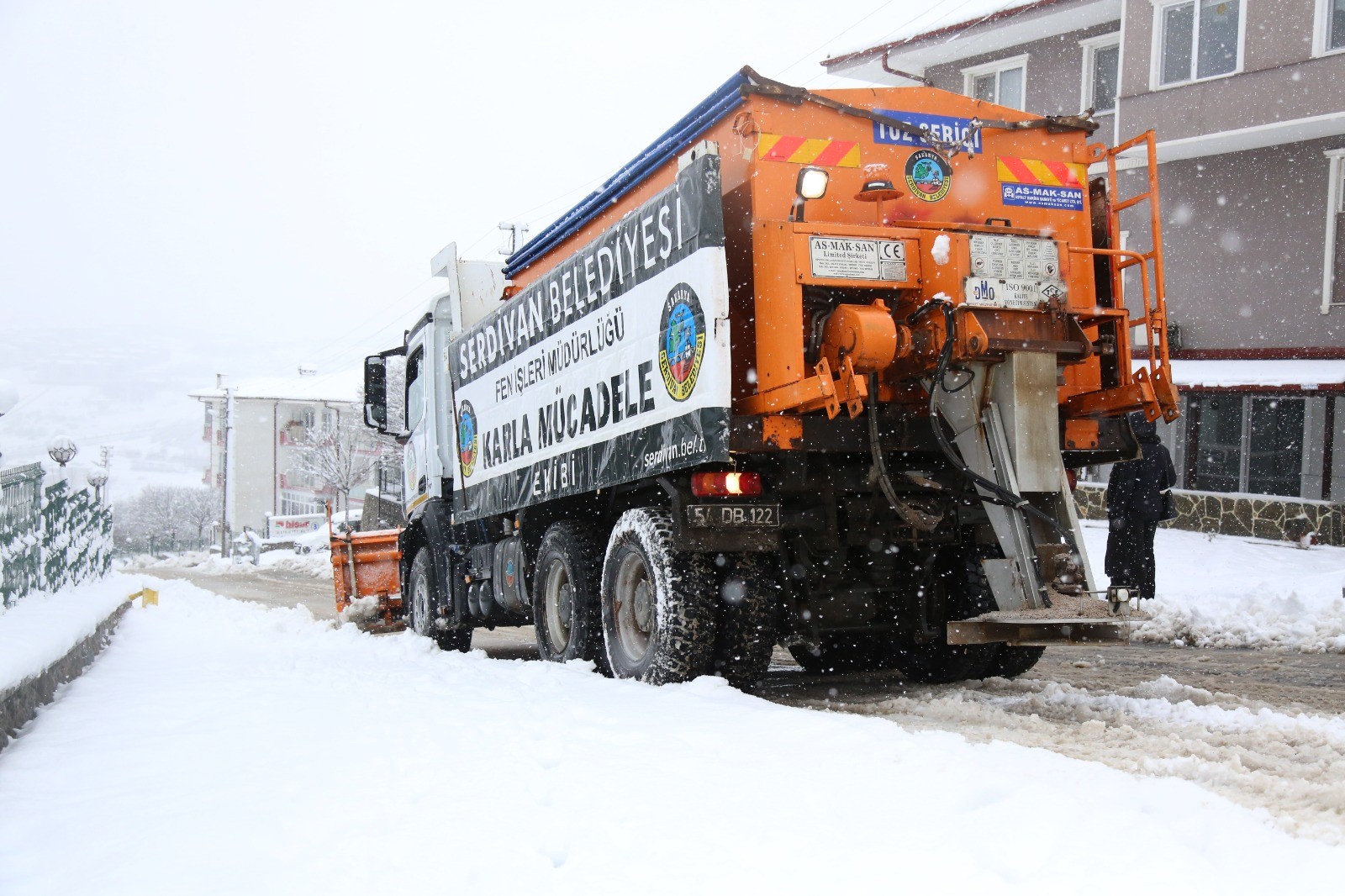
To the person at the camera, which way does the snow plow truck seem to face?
facing away from the viewer and to the left of the viewer

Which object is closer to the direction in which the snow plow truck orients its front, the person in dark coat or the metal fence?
the metal fence

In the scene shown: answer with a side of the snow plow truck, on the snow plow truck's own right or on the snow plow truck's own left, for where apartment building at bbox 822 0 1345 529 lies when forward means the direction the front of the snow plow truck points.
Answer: on the snow plow truck's own right

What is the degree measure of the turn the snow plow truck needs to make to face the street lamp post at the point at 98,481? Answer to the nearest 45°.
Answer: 0° — it already faces it

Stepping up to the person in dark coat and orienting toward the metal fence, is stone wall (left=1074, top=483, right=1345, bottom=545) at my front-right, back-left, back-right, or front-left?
back-right

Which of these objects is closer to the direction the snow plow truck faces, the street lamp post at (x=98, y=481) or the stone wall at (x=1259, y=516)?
the street lamp post

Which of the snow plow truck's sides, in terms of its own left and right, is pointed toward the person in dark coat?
right

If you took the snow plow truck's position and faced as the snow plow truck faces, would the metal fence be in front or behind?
in front

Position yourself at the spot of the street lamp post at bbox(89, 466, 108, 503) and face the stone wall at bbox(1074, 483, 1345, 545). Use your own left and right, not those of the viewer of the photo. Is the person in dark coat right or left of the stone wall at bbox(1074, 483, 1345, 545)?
right

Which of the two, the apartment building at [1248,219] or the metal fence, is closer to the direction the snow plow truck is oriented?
the metal fence
